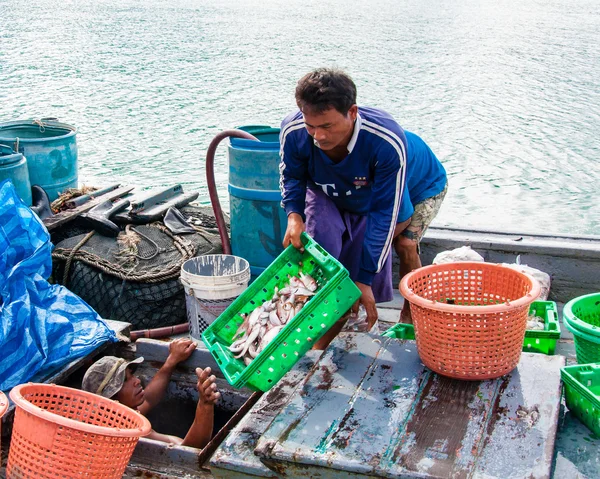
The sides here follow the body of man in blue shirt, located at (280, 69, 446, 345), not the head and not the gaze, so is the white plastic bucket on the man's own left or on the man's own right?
on the man's own right

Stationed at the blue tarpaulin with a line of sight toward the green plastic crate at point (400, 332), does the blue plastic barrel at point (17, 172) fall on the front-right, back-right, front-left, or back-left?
back-left

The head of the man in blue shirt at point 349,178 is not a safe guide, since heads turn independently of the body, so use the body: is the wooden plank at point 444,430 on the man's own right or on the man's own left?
on the man's own left

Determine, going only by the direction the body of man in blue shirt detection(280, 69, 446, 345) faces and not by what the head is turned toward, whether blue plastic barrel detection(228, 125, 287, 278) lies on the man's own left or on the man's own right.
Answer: on the man's own right

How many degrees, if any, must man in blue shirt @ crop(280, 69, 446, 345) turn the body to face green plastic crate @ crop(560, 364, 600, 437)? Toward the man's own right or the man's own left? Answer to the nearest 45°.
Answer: approximately 90° to the man's own left

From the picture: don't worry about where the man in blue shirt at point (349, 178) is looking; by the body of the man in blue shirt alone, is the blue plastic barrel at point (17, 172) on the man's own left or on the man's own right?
on the man's own right

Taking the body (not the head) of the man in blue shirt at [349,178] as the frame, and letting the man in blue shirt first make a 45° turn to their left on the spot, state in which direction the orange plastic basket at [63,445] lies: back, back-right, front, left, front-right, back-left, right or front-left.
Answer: front-right

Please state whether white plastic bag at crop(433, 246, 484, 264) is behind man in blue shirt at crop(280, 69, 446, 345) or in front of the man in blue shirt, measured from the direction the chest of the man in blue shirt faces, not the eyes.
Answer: behind

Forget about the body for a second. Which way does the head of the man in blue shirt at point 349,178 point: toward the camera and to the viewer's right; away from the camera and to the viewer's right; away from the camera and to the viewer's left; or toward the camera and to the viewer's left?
toward the camera and to the viewer's left

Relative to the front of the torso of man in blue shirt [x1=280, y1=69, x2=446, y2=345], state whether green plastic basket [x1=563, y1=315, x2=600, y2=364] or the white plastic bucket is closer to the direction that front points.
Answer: the white plastic bucket

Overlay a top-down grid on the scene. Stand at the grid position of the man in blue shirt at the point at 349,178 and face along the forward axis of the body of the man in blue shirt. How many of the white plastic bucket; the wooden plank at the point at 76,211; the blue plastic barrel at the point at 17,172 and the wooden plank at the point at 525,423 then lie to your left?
1

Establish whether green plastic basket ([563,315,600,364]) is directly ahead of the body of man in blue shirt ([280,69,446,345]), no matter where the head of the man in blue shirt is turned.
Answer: no

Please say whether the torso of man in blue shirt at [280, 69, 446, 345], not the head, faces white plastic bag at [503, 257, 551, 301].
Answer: no

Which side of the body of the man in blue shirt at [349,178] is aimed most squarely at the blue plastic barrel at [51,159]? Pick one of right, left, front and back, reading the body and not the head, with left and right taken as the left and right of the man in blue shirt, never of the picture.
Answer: right

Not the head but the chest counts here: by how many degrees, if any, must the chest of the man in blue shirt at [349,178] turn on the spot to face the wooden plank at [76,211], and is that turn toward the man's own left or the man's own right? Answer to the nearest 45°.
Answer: approximately 90° to the man's own right

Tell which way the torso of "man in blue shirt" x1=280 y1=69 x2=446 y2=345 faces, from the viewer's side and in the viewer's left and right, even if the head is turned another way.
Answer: facing the viewer and to the left of the viewer
